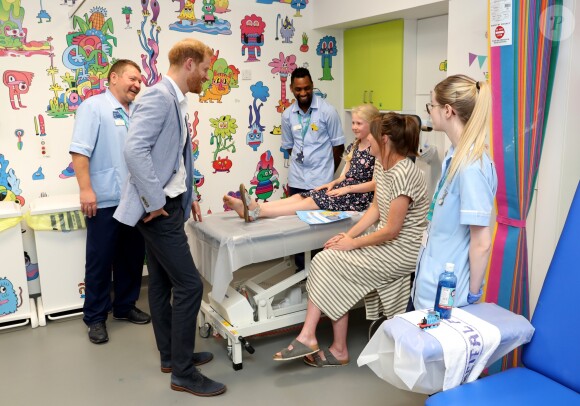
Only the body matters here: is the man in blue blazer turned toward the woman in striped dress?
yes

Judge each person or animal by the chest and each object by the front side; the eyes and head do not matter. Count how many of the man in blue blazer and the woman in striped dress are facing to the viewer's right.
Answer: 1

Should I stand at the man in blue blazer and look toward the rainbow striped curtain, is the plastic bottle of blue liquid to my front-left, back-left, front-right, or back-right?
front-right

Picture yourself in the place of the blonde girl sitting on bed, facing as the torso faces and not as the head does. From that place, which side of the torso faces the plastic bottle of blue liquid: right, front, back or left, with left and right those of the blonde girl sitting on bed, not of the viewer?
left

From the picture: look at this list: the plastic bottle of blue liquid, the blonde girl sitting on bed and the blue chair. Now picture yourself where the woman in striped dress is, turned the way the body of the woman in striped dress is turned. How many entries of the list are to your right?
1

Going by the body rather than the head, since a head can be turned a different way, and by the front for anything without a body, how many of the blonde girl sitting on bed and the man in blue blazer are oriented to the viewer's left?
1

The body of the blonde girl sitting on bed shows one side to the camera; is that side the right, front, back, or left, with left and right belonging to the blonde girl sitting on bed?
left

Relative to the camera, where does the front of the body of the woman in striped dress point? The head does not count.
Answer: to the viewer's left

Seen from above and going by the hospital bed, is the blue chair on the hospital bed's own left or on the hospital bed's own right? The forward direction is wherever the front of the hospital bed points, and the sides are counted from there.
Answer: on the hospital bed's own left

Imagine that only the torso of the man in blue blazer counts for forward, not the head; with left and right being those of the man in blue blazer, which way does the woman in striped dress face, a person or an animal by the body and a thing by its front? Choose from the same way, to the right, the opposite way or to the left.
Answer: the opposite way

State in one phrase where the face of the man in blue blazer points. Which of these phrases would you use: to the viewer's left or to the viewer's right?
to the viewer's right

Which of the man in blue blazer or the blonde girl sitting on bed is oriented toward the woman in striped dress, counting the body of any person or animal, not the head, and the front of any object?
the man in blue blazer

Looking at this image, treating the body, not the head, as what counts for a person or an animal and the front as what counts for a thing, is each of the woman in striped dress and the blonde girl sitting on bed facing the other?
no

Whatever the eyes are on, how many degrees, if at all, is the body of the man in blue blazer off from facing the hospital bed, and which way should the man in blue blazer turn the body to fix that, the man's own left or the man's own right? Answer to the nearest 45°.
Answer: approximately 45° to the man's own left

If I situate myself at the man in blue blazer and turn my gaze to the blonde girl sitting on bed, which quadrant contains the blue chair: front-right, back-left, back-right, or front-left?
front-right

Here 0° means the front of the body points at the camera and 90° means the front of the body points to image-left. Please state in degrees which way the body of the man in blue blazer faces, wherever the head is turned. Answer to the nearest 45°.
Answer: approximately 270°

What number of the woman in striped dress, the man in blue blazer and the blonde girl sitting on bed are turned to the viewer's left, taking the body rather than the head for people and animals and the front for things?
2

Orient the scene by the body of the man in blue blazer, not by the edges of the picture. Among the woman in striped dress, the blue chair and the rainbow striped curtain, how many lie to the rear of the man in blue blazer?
0

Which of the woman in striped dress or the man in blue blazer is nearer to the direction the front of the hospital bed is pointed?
the man in blue blazer

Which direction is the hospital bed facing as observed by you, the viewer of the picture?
facing the viewer and to the left of the viewer
